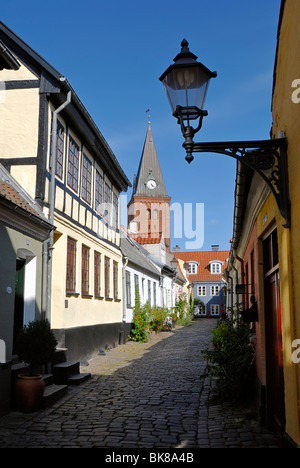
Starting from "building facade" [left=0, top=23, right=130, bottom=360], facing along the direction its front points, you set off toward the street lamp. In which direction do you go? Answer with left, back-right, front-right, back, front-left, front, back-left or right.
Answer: right

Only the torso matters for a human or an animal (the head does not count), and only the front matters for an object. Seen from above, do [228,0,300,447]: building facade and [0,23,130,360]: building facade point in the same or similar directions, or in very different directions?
very different directions

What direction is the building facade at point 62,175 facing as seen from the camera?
to the viewer's right

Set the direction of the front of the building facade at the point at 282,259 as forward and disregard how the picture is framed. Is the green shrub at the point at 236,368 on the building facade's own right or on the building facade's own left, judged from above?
on the building facade's own right

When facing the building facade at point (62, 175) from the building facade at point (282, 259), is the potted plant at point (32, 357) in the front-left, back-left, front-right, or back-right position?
front-left

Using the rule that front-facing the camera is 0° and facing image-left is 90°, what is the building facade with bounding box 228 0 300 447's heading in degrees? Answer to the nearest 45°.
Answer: approximately 90°

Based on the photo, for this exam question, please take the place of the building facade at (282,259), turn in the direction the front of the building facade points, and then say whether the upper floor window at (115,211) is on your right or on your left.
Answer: on your right

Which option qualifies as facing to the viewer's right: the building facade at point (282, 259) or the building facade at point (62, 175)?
the building facade at point (62, 175)

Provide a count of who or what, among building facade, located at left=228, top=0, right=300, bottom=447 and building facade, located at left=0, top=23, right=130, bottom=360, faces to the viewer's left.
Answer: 1
